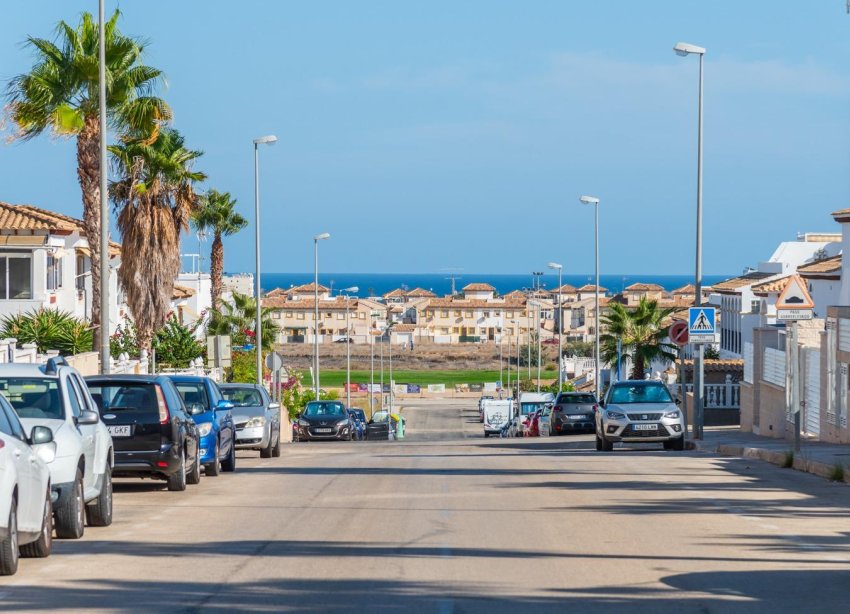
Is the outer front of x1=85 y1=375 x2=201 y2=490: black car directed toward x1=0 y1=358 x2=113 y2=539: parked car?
no

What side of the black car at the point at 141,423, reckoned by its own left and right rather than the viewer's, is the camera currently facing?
back

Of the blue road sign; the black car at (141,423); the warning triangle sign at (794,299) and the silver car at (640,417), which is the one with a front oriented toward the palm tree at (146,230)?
the black car

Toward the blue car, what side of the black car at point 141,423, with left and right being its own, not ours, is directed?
front

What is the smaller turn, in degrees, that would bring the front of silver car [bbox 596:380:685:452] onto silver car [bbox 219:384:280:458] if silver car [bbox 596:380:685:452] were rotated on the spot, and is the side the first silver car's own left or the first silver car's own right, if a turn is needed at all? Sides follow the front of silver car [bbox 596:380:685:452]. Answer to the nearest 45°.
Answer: approximately 90° to the first silver car's own right

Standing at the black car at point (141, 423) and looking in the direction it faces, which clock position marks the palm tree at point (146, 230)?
The palm tree is roughly at 12 o'clock from the black car.

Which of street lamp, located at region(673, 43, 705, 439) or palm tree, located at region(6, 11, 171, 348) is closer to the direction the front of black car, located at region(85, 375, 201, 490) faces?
the palm tree

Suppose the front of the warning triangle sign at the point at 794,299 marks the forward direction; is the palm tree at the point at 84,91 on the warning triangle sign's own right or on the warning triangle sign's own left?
on the warning triangle sign's own right

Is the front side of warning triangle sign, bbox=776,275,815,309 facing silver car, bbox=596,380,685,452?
no

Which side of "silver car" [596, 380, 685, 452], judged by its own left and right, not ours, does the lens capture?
front

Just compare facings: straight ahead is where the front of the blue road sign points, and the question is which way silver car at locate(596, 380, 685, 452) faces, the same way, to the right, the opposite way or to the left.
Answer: the same way

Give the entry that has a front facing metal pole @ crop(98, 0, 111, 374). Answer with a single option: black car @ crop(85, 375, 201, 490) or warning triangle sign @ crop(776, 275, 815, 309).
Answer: the black car

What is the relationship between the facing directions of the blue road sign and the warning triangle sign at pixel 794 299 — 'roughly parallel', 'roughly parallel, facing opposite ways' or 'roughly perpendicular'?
roughly parallel

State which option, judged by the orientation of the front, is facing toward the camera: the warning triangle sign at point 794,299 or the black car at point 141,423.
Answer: the warning triangle sign

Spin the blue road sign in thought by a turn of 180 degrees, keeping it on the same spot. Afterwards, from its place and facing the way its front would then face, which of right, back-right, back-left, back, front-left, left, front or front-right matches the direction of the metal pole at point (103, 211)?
back-left

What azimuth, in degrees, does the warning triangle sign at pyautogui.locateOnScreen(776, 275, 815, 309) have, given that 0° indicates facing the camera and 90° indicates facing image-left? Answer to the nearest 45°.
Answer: approximately 0°
